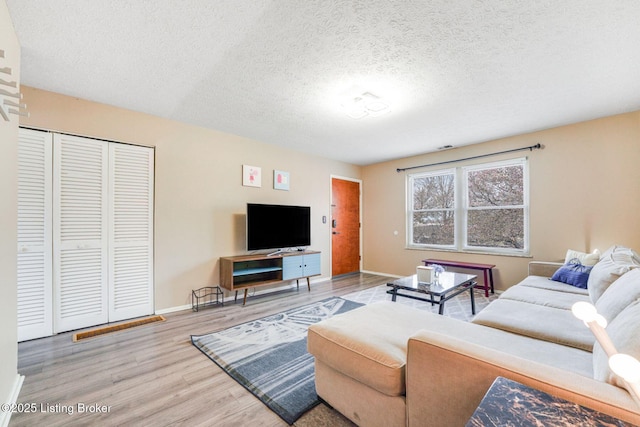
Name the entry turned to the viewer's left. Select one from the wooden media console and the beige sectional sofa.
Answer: the beige sectional sofa

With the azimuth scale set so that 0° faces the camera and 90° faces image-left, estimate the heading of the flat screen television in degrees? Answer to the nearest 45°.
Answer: approximately 315°

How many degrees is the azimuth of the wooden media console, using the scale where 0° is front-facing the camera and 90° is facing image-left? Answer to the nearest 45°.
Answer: approximately 315°

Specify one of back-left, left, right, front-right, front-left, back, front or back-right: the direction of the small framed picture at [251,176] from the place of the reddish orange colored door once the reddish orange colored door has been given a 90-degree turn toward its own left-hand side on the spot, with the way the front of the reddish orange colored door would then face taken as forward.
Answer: back

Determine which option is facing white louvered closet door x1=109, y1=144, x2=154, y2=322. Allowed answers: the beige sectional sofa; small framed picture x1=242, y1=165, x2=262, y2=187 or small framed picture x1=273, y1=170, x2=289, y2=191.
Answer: the beige sectional sofa

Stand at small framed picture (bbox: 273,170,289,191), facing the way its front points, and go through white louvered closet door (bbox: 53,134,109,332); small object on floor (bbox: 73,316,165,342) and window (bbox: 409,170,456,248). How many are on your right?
2

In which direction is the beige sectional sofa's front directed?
to the viewer's left

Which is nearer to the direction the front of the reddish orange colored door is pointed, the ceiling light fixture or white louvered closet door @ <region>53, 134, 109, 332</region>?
the ceiling light fixture

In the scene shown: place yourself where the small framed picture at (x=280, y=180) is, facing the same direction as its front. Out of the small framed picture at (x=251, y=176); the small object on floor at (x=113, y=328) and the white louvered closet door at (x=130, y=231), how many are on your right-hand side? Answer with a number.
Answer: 3

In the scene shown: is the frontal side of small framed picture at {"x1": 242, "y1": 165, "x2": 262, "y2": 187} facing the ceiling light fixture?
yes

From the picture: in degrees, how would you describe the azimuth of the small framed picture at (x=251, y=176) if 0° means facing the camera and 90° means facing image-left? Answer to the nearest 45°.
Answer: approximately 315°

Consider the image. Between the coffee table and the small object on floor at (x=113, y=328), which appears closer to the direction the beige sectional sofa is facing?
the small object on floor

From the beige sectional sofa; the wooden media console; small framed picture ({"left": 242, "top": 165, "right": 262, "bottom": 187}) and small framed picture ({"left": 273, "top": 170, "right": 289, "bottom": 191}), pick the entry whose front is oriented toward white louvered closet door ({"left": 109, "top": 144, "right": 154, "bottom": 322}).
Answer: the beige sectional sofa
